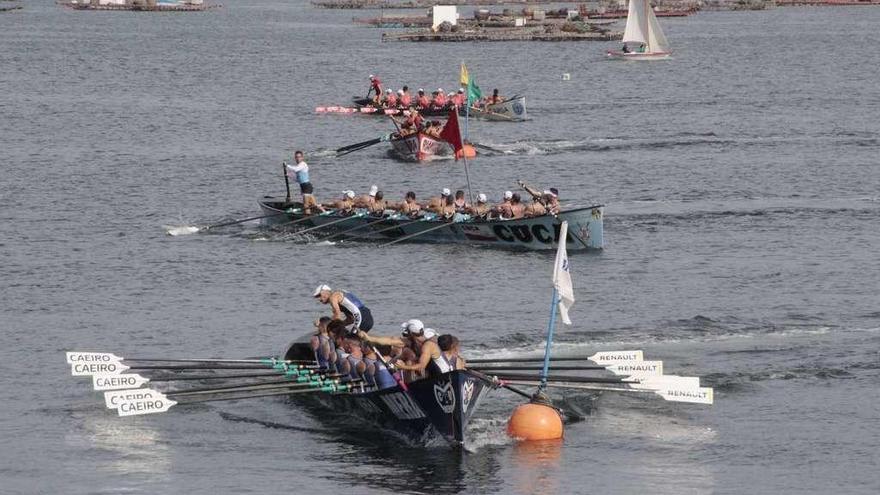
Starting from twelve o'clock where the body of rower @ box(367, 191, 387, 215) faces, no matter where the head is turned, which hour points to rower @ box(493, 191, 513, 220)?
rower @ box(493, 191, 513, 220) is roughly at 7 o'clock from rower @ box(367, 191, 387, 215).

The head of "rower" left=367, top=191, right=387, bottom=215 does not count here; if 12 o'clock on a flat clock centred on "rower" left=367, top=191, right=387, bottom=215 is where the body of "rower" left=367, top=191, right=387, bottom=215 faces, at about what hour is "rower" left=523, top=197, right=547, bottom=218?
"rower" left=523, top=197, right=547, bottom=218 is roughly at 7 o'clock from "rower" left=367, top=191, right=387, bottom=215.

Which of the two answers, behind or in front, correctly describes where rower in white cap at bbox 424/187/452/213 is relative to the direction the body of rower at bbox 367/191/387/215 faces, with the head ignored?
behind

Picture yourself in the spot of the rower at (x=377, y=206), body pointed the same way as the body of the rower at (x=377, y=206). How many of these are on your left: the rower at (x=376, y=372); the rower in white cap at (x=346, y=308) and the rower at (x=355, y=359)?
3

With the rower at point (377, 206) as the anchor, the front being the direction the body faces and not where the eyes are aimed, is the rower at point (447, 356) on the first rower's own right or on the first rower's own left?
on the first rower's own left

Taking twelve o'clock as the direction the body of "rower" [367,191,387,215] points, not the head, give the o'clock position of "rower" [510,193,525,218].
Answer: "rower" [510,193,525,218] is roughly at 7 o'clock from "rower" [367,191,387,215].

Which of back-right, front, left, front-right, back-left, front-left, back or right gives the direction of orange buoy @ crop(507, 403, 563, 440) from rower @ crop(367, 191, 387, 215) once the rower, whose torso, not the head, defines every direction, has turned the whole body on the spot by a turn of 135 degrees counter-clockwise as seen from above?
front-right

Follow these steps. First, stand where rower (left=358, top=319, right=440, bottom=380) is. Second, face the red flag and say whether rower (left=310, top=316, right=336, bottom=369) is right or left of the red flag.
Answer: left

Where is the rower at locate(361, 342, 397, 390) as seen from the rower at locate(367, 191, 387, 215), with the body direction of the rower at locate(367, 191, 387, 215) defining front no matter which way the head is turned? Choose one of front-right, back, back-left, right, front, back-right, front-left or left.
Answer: left

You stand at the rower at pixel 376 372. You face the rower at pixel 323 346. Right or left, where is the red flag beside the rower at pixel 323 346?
right

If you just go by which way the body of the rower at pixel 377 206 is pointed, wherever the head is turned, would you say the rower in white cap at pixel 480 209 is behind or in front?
behind

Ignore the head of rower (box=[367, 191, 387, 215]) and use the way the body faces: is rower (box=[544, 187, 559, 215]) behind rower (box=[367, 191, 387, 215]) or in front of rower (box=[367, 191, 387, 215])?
behind

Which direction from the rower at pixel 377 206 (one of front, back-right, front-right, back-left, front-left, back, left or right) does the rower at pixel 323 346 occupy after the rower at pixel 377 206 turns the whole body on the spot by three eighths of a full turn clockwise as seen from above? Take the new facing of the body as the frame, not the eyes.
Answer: back-right

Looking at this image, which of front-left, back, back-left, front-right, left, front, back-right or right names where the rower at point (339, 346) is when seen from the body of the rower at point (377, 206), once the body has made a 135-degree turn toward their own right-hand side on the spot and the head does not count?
back-right

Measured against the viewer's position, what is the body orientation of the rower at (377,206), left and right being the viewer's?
facing to the left of the viewer

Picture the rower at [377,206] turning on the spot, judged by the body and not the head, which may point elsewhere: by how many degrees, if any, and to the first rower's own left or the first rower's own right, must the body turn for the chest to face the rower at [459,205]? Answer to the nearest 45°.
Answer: approximately 180°

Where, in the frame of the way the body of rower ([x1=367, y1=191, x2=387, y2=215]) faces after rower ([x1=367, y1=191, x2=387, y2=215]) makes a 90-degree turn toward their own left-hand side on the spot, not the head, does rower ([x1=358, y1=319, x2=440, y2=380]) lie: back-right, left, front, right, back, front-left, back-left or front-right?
front
